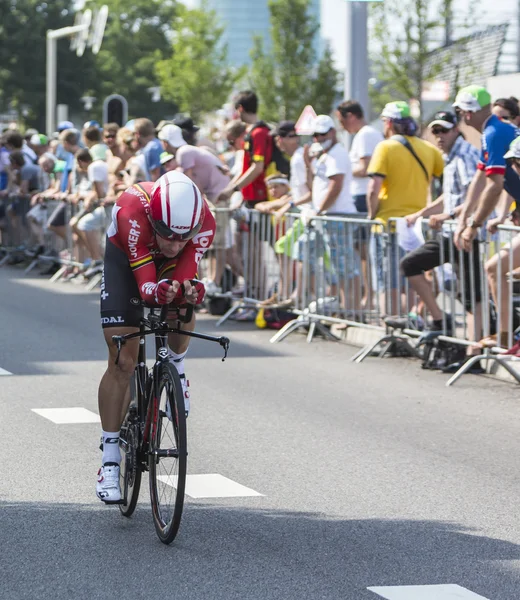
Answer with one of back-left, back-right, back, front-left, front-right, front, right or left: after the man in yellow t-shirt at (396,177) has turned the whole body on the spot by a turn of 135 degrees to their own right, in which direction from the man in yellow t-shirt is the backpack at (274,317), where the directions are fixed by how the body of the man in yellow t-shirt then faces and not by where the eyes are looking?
back-left

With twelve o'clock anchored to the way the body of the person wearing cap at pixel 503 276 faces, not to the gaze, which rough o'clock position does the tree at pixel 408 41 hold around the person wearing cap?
The tree is roughly at 3 o'clock from the person wearing cap.

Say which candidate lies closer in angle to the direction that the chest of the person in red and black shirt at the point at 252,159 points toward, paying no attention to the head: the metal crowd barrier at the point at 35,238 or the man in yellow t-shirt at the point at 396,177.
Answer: the metal crowd barrier

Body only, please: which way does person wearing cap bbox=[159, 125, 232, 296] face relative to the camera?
to the viewer's left

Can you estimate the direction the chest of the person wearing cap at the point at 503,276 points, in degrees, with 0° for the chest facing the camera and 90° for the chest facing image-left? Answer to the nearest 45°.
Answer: approximately 90°

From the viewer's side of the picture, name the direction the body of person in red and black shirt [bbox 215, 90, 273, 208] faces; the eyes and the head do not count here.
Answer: to the viewer's left

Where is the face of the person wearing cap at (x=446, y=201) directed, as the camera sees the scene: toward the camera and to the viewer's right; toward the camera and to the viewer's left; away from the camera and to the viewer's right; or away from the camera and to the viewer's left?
toward the camera and to the viewer's left

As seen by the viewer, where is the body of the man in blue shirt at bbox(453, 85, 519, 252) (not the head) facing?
to the viewer's left

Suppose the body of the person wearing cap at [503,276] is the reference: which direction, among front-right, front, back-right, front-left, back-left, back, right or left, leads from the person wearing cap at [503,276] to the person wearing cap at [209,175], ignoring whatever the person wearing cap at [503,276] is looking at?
front-right

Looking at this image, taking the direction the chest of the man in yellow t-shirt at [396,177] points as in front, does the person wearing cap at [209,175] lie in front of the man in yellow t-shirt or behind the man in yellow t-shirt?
in front

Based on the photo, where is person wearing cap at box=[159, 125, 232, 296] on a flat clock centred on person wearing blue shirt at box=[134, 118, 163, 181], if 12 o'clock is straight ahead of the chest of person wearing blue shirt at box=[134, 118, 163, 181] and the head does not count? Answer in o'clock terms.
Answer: person wearing cap at box=[159, 125, 232, 296] is roughly at 8 o'clock from person wearing blue shirt at box=[134, 118, 163, 181].

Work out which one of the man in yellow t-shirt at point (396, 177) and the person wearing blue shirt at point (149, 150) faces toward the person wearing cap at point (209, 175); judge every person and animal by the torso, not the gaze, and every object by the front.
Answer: the man in yellow t-shirt
